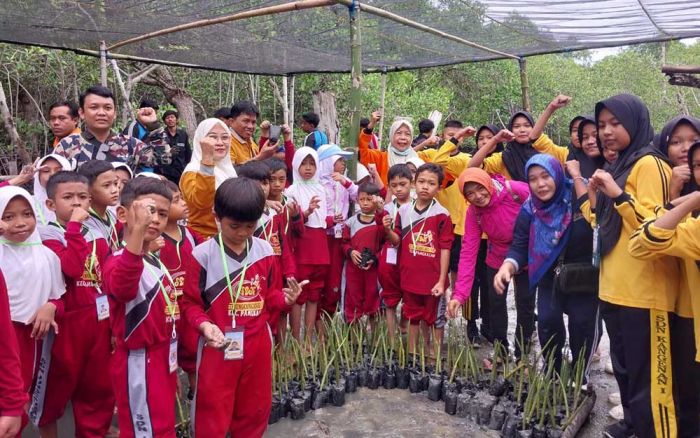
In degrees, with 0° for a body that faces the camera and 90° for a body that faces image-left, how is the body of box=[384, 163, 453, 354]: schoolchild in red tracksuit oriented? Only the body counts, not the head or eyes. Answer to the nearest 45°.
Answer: approximately 0°

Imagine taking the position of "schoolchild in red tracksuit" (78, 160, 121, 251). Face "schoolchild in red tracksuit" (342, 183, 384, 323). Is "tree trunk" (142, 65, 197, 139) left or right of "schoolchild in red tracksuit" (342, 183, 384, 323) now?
left

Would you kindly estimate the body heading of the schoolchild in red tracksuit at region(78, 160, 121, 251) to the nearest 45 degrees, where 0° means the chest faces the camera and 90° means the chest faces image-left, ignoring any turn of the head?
approximately 315°

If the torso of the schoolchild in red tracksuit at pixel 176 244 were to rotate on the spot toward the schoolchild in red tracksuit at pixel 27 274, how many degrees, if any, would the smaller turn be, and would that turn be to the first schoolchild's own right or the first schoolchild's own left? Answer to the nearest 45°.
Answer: approximately 135° to the first schoolchild's own right

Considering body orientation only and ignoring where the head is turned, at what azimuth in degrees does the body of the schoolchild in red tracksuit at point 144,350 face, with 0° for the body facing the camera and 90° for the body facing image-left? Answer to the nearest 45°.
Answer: approximately 315°

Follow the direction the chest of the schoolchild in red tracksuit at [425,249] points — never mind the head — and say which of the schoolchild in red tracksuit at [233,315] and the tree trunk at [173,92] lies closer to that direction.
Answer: the schoolchild in red tracksuit

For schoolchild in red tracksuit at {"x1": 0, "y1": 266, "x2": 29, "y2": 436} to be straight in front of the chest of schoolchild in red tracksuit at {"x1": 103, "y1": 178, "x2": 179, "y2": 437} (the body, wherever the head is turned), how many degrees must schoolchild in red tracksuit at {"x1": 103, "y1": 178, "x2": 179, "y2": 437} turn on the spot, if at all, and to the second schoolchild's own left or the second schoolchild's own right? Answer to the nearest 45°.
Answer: approximately 90° to the second schoolchild's own right
